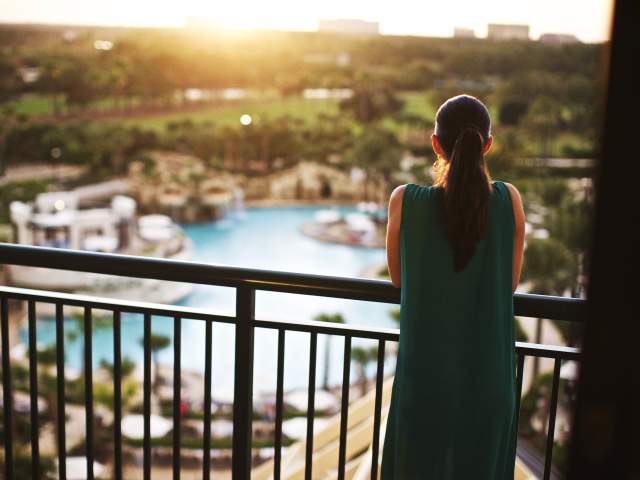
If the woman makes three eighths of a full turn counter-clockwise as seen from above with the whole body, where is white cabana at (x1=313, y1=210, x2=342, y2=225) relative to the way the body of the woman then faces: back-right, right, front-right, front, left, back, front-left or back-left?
back-right

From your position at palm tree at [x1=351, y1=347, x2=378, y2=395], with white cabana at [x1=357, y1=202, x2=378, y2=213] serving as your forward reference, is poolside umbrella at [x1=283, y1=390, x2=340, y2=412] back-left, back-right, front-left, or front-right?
back-left

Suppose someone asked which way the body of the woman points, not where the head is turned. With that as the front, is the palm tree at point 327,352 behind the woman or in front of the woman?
in front

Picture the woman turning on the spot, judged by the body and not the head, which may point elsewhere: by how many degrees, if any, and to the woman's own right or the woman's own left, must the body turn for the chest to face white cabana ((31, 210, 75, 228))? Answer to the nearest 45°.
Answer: approximately 45° to the woman's own left

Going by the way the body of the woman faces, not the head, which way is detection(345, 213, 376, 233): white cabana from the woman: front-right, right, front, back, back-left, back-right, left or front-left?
front

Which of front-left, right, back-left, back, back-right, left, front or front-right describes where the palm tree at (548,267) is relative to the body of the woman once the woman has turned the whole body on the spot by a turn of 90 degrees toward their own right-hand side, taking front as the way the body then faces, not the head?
left

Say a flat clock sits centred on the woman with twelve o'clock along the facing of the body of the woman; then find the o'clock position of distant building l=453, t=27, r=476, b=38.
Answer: The distant building is roughly at 12 o'clock from the woman.

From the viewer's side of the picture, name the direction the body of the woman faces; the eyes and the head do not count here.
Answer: away from the camera

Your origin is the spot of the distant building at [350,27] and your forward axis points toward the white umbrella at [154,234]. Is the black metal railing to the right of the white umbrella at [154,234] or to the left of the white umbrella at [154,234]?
left

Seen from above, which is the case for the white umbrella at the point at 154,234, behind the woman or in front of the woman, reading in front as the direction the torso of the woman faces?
in front

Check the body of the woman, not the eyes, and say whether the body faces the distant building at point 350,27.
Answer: yes

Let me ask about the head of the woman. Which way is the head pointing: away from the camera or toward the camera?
away from the camera

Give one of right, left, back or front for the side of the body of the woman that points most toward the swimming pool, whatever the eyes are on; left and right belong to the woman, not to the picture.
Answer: front

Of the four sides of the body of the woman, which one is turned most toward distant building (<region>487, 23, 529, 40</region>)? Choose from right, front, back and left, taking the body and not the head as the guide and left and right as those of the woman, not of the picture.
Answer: front

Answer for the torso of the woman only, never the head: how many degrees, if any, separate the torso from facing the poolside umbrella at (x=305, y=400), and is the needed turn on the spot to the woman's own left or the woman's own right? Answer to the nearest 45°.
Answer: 0° — they already face it

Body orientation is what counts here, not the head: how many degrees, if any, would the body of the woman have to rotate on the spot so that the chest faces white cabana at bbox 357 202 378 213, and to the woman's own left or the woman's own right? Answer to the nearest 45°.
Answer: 0° — they already face it
